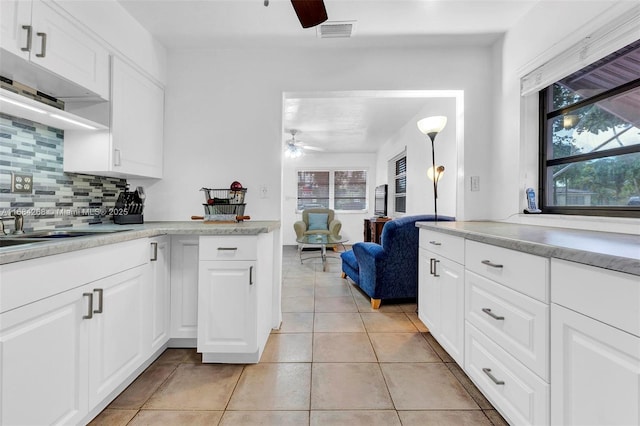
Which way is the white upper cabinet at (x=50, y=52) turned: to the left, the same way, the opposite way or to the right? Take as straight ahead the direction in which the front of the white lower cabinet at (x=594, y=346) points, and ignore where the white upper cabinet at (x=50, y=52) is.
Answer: the opposite way

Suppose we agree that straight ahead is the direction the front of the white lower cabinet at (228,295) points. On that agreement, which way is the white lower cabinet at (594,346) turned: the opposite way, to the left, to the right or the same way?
to the right

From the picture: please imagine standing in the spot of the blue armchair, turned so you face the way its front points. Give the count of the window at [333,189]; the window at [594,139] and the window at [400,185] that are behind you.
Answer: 1

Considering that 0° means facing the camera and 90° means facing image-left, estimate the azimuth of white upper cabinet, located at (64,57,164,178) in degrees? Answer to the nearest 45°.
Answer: approximately 315°

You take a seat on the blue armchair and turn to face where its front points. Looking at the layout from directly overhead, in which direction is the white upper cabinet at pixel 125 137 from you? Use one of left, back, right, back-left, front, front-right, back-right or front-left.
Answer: left

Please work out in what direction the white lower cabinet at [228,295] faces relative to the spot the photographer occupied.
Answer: facing the viewer

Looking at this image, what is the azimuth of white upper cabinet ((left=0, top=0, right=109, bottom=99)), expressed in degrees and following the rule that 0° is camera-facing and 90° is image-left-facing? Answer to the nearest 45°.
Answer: approximately 315°

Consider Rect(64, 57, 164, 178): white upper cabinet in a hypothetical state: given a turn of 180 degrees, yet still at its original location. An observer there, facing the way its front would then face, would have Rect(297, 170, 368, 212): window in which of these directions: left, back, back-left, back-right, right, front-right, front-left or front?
right

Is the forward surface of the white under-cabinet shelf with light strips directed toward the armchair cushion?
no

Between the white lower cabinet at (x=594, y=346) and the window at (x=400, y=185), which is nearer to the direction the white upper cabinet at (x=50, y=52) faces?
the white lower cabinet

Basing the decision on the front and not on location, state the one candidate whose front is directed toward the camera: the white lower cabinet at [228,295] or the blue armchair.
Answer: the white lower cabinet

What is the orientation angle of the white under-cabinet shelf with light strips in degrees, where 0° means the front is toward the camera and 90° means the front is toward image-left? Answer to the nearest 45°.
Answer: approximately 315°
